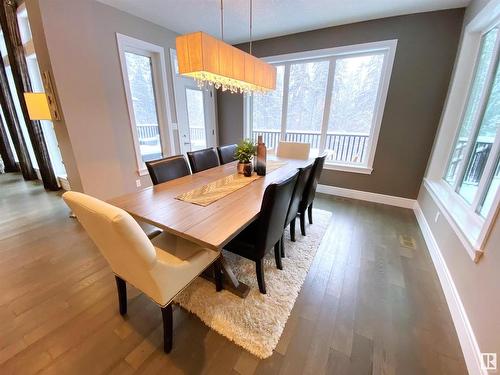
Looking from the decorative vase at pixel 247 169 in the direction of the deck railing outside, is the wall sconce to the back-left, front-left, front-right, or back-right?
back-left

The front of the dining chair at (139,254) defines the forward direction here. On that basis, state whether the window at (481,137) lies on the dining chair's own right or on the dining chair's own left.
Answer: on the dining chair's own right

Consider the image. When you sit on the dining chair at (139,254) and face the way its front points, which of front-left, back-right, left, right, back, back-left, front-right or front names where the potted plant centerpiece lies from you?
front

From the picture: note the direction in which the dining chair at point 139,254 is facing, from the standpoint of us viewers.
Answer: facing away from the viewer and to the right of the viewer

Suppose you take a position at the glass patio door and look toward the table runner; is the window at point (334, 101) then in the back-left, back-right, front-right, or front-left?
front-left

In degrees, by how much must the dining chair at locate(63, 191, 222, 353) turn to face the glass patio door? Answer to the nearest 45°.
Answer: approximately 45° to its left

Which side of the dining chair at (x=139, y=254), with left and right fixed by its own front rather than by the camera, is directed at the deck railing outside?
front

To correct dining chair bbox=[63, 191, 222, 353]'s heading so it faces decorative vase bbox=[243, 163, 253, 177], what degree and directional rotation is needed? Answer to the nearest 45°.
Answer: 0° — it already faces it

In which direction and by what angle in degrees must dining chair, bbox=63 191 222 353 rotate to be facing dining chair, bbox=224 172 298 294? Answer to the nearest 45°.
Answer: approximately 45° to its right

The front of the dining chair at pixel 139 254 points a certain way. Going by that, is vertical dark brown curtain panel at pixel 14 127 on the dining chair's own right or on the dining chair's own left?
on the dining chair's own left

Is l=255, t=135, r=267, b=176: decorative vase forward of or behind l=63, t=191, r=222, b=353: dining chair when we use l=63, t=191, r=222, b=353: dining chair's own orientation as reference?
forward

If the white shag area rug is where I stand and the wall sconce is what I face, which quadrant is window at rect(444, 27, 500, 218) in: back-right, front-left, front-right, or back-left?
back-right

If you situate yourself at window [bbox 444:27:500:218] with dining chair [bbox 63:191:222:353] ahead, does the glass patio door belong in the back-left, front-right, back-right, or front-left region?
front-right

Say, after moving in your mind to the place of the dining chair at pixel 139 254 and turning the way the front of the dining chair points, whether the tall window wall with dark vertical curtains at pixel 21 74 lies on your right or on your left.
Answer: on your left
